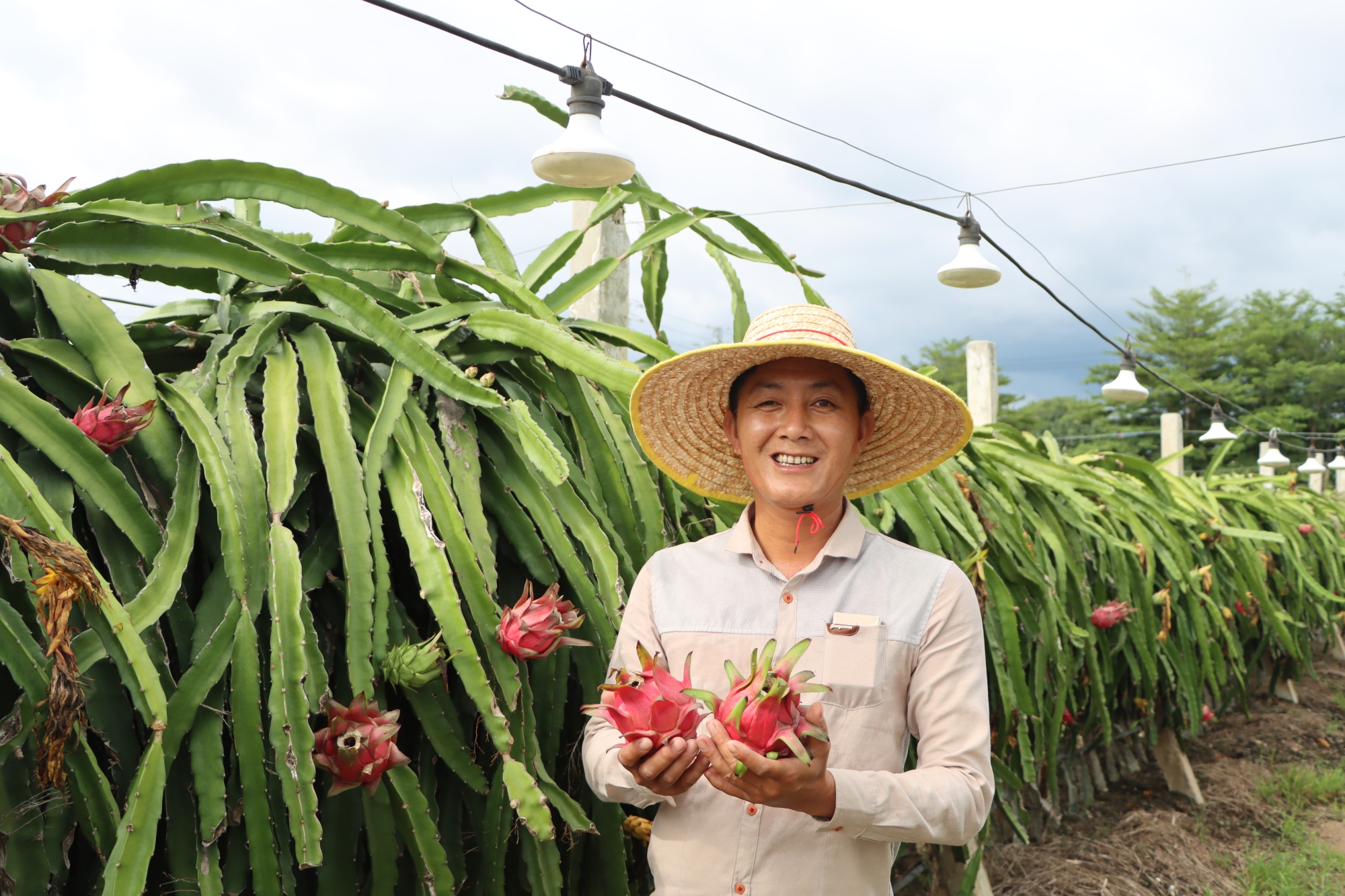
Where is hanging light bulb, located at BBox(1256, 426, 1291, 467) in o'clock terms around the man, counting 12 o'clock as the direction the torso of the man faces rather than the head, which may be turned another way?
The hanging light bulb is roughly at 7 o'clock from the man.

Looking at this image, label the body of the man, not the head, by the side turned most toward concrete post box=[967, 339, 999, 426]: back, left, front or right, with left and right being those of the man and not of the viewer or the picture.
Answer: back

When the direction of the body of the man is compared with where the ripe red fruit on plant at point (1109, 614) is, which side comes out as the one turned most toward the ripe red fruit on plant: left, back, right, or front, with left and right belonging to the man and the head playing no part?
back

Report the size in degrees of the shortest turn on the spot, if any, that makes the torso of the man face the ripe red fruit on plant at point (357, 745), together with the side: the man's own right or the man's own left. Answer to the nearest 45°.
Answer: approximately 90° to the man's own right

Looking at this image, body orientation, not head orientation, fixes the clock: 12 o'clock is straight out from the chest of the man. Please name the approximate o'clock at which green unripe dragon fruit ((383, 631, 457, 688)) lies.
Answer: The green unripe dragon fruit is roughly at 3 o'clock from the man.

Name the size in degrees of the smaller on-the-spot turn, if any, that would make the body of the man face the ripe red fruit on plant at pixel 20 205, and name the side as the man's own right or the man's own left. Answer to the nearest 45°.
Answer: approximately 90° to the man's own right

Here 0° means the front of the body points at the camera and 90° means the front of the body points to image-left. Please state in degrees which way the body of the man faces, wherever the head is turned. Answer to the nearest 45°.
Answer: approximately 0°

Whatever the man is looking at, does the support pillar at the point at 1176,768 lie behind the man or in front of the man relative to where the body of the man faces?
behind

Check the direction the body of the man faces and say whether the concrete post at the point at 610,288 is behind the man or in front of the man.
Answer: behind
